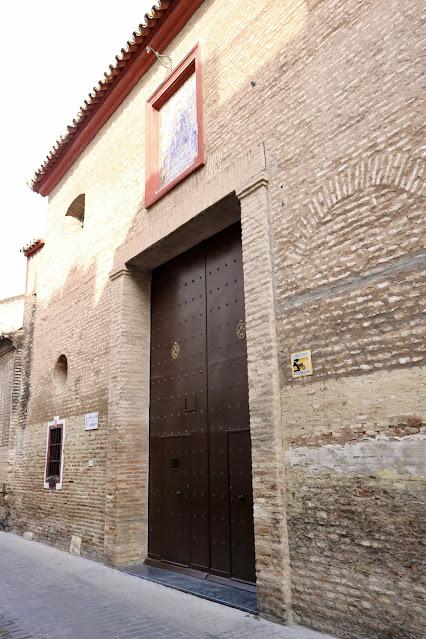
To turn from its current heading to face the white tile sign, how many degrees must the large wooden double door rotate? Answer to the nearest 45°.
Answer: approximately 90° to its right

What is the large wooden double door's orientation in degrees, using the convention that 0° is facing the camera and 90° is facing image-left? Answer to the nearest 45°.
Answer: approximately 45°

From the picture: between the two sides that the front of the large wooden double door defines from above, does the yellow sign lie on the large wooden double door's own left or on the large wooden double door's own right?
on the large wooden double door's own left
